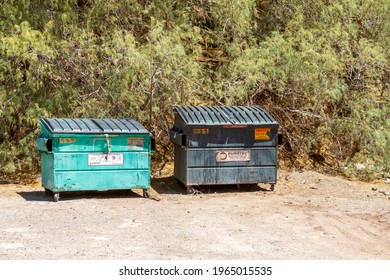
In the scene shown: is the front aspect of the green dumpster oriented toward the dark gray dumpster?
no

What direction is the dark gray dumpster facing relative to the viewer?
toward the camera

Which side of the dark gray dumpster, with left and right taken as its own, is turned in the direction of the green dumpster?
right

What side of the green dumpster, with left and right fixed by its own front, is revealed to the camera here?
front

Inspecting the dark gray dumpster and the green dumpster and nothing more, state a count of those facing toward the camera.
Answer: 2

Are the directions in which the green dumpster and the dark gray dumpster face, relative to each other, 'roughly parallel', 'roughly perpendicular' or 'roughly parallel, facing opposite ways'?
roughly parallel
